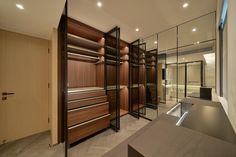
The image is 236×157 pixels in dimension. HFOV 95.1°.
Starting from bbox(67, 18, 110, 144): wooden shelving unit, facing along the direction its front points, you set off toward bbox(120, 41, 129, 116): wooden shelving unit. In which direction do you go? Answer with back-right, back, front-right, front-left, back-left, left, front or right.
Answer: left

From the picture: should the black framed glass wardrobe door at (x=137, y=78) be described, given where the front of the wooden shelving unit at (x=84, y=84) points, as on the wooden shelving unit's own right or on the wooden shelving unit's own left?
on the wooden shelving unit's own left
